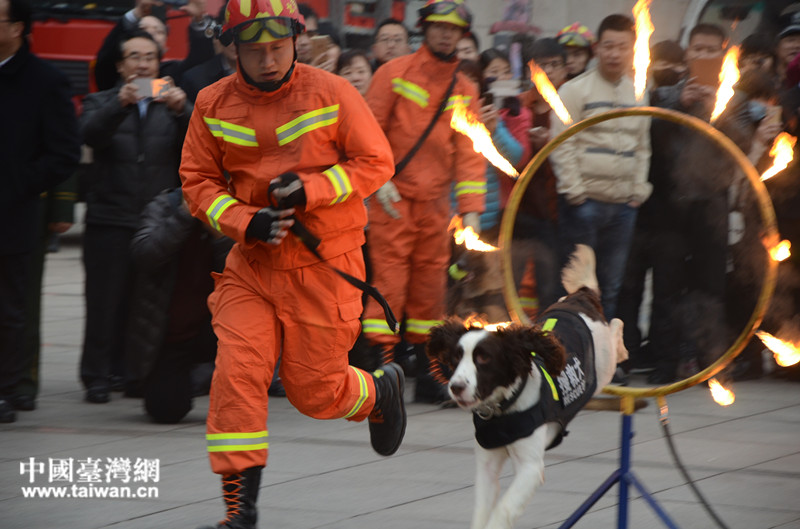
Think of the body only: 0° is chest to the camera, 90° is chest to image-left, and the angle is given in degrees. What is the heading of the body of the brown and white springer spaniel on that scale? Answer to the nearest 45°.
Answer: approximately 45°

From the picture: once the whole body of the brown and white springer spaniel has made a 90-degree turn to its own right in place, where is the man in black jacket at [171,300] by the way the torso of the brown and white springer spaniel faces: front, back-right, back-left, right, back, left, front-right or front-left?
front

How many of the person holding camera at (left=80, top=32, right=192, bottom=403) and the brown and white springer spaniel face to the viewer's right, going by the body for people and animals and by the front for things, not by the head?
0

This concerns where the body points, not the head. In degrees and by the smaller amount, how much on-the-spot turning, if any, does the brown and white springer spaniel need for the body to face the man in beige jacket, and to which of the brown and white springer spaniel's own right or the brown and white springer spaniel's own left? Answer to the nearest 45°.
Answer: approximately 135° to the brown and white springer spaniel's own right

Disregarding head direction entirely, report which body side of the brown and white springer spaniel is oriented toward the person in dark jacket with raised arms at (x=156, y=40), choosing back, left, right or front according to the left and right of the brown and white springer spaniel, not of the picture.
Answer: right

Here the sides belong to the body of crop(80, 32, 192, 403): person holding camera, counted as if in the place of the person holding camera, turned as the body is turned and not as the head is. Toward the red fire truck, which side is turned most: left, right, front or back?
back

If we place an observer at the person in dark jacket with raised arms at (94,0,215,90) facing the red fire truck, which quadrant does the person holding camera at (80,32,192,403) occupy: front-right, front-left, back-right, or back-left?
back-left

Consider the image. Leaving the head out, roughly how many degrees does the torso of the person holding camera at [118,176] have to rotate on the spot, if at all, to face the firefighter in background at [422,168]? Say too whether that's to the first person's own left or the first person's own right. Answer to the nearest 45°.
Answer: approximately 90° to the first person's own left

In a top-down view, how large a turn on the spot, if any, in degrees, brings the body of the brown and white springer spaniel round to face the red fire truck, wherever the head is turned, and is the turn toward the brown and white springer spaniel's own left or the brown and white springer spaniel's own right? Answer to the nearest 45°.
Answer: approximately 90° to the brown and white springer spaniel's own right
